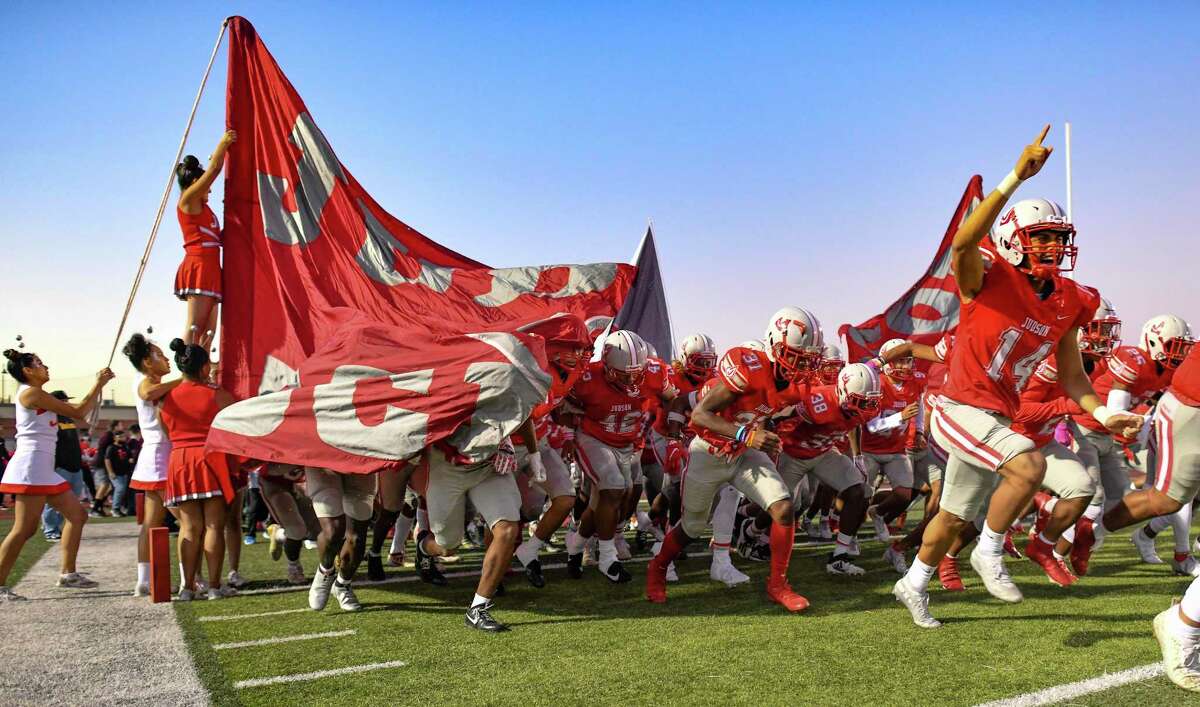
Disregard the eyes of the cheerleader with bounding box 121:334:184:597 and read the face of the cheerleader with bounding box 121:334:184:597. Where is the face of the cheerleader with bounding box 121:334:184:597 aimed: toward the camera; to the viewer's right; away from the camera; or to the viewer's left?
to the viewer's right

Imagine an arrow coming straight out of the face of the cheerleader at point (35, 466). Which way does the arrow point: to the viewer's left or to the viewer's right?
to the viewer's right

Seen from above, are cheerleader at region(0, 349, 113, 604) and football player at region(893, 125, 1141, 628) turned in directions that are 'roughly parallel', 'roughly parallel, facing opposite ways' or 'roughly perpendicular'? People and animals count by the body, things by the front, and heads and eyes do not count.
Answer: roughly perpendicular

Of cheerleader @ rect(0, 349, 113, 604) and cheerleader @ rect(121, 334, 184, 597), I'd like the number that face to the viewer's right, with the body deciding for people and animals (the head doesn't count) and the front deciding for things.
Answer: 2

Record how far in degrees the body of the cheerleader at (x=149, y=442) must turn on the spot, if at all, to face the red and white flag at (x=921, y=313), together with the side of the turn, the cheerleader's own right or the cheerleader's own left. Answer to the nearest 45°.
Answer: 0° — they already face it

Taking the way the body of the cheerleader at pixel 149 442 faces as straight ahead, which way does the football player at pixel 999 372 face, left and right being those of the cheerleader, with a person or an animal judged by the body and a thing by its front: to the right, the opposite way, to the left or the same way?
to the right

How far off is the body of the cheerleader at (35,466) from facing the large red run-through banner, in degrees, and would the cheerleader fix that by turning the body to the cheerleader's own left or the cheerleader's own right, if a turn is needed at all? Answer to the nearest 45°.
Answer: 0° — they already face it

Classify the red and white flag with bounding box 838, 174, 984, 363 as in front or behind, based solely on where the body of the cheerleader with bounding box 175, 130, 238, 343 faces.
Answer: in front

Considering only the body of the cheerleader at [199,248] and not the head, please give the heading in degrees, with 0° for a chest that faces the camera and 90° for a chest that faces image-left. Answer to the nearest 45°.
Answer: approximately 270°

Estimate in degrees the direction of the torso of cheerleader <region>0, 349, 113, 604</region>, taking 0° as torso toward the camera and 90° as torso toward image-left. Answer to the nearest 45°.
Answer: approximately 270°

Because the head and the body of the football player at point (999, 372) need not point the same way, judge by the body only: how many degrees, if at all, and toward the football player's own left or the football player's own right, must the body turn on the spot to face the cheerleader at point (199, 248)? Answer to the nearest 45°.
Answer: approximately 135° to the football player's own right

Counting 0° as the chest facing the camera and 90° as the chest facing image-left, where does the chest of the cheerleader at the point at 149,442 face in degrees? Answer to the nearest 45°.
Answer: approximately 270°

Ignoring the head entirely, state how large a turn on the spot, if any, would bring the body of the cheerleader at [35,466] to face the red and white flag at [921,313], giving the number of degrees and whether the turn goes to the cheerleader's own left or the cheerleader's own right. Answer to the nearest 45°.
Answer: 0° — they already face it
